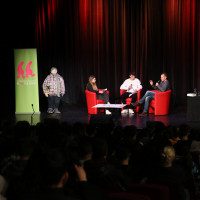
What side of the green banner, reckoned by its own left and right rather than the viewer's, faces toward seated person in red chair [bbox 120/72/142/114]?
left

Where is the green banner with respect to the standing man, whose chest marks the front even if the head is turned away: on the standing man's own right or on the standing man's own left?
on the standing man's own right

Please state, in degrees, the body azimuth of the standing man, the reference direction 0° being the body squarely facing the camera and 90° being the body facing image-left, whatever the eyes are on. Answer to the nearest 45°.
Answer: approximately 0°

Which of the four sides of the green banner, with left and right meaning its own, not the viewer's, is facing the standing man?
left

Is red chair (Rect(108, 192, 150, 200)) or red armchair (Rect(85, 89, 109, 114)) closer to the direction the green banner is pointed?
the red chair

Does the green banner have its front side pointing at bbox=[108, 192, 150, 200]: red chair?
yes

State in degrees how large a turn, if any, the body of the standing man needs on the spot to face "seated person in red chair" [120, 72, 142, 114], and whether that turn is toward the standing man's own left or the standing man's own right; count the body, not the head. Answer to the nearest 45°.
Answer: approximately 90° to the standing man's own left

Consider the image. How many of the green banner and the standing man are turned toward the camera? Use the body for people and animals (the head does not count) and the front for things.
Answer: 2

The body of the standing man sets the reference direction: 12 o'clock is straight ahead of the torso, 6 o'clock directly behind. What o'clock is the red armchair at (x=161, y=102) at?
The red armchair is roughly at 10 o'clock from the standing man.
